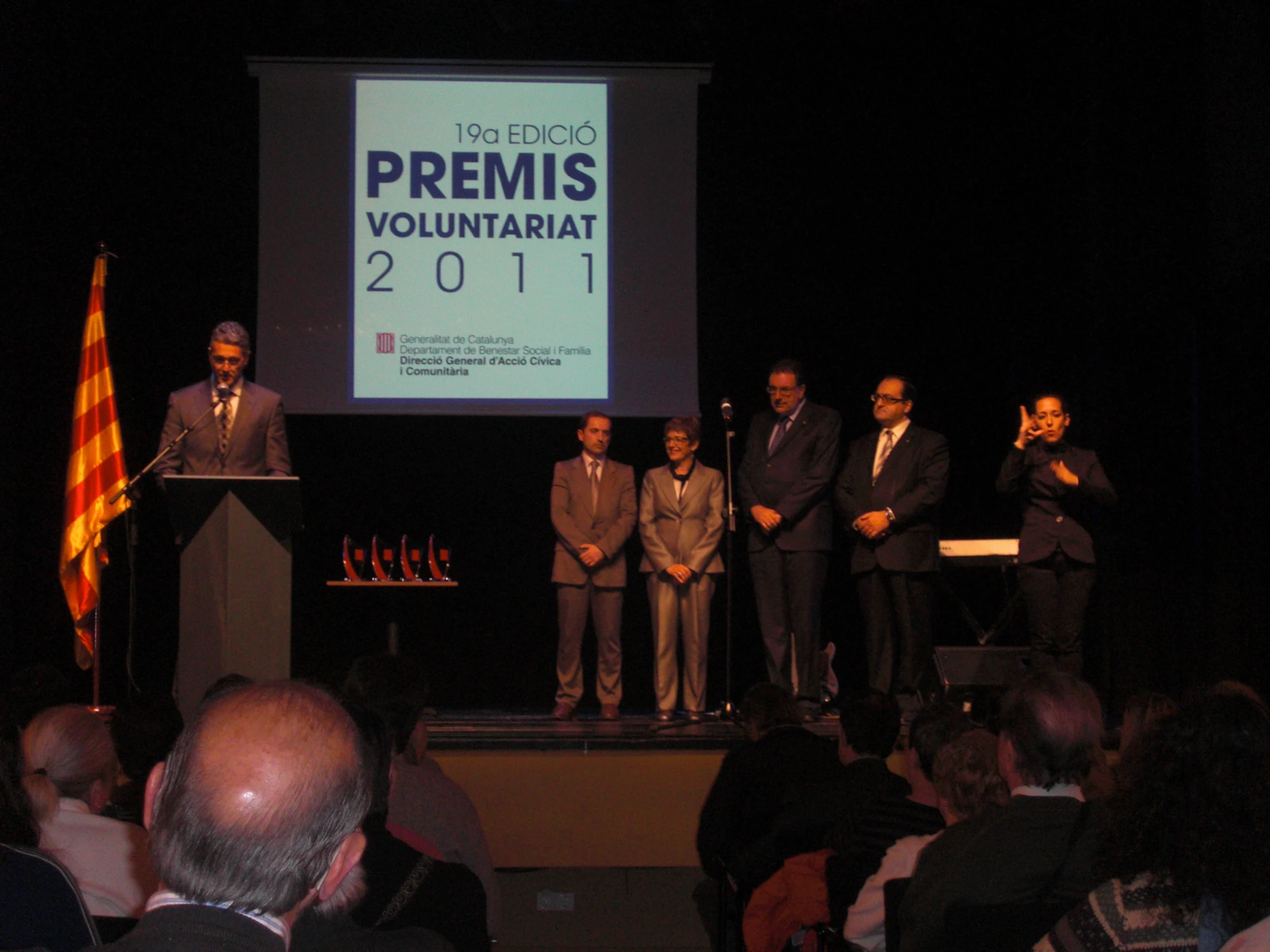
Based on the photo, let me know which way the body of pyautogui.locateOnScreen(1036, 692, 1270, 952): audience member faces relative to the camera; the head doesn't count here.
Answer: away from the camera

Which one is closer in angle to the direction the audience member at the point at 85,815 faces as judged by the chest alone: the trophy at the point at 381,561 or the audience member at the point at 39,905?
the trophy

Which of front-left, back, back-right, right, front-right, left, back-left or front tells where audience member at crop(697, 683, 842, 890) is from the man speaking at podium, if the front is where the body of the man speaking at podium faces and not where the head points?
front-left

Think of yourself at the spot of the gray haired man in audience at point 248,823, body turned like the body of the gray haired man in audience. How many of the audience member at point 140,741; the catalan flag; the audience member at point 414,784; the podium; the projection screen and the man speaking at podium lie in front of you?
6

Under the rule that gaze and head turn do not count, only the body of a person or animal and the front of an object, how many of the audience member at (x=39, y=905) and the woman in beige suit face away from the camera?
1

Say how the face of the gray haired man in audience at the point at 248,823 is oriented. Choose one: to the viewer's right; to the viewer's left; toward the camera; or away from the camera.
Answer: away from the camera

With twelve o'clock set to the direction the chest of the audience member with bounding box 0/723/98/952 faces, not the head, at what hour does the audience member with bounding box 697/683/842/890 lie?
the audience member with bounding box 697/683/842/890 is roughly at 2 o'clock from the audience member with bounding box 0/723/98/952.

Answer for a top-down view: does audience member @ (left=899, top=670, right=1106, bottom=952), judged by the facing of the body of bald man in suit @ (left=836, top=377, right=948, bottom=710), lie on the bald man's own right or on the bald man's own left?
on the bald man's own left

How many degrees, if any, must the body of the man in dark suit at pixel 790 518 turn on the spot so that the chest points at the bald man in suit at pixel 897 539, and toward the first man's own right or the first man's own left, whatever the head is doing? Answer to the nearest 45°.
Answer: approximately 135° to the first man's own left

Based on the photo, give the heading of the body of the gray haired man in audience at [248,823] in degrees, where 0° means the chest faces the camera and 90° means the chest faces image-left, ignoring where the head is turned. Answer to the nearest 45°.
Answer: approximately 180°

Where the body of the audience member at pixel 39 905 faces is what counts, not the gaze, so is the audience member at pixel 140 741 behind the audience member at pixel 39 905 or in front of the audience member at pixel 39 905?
in front

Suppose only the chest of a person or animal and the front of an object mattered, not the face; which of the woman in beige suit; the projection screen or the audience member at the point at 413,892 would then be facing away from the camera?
the audience member

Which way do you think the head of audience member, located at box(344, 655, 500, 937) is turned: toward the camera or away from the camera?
away from the camera

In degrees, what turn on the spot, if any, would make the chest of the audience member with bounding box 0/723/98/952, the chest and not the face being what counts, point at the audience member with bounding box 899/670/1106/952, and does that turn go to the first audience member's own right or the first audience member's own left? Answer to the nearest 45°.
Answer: approximately 90° to the first audience member's own right

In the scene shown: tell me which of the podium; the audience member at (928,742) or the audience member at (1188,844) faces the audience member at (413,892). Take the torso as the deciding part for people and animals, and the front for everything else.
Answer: the podium

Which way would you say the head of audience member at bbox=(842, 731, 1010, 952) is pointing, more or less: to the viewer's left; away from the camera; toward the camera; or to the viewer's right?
away from the camera
